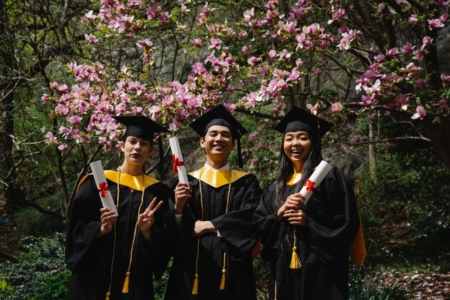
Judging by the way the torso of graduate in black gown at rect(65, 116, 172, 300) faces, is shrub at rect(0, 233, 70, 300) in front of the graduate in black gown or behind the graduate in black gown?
behind

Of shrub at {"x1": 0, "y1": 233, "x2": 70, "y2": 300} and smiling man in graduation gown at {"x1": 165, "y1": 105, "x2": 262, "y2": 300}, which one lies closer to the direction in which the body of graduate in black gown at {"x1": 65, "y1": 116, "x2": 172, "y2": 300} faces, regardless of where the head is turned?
the smiling man in graduation gown

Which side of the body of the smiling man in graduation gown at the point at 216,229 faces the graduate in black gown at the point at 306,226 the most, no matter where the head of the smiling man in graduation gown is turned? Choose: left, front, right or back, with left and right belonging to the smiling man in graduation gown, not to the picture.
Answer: left

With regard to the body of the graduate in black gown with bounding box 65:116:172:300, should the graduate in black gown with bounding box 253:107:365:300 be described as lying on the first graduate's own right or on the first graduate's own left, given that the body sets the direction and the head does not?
on the first graduate's own left

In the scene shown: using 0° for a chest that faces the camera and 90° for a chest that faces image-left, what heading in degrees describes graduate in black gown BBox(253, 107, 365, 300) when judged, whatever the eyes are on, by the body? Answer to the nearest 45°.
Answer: approximately 45°

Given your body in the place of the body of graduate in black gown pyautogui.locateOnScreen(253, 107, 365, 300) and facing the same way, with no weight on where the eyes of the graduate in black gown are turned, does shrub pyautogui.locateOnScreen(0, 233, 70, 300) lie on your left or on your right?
on your right

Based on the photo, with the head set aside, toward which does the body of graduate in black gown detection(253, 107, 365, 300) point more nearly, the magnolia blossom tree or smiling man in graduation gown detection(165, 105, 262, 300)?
the smiling man in graduation gown

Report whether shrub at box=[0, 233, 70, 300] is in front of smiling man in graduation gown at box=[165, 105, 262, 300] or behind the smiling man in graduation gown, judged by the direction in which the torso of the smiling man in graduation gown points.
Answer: behind

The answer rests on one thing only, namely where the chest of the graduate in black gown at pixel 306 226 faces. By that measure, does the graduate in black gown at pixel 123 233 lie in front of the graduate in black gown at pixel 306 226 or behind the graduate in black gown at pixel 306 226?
in front

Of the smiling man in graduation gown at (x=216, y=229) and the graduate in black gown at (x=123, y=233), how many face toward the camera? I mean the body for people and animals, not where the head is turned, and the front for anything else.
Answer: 2

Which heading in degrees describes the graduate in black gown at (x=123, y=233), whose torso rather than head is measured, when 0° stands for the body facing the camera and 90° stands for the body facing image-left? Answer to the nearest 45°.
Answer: approximately 0°
